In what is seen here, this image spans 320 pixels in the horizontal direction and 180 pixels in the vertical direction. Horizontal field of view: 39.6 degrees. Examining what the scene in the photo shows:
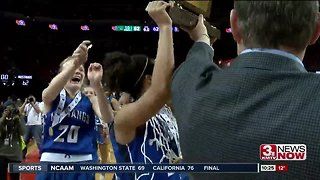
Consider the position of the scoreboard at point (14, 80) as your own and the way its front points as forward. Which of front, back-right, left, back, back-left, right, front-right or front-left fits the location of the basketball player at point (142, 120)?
front

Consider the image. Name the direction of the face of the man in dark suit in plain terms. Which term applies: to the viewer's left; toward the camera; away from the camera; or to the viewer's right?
away from the camera

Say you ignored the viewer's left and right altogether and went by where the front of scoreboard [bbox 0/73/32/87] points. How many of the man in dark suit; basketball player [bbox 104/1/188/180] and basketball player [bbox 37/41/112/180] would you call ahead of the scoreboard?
3

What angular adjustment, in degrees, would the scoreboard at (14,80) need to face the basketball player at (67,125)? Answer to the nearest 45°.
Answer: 0° — it already faces them

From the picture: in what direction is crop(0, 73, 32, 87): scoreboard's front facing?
toward the camera

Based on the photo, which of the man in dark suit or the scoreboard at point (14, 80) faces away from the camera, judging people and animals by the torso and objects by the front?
the man in dark suit

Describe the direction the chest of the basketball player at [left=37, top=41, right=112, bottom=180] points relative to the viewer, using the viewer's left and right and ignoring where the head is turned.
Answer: facing the viewer

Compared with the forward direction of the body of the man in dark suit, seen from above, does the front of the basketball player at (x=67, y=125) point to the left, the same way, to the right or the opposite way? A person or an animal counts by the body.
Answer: the opposite way

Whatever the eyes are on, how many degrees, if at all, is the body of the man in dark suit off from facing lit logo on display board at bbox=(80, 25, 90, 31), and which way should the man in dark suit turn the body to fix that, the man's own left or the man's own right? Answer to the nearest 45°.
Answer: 0° — they already face it

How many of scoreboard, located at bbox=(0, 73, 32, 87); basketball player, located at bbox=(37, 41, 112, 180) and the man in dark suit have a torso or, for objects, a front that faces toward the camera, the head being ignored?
2

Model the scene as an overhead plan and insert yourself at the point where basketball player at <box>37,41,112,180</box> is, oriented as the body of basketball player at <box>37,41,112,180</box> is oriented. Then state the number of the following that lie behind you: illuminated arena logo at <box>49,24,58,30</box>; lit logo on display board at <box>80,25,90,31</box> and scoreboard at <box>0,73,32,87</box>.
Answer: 3

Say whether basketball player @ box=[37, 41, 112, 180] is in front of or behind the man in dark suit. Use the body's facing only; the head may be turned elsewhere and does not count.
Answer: in front

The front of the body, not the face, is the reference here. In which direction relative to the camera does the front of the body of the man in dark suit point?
away from the camera
